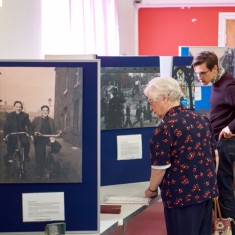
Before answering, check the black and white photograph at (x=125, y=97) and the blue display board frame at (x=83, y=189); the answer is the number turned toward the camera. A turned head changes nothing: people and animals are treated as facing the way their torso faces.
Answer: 2

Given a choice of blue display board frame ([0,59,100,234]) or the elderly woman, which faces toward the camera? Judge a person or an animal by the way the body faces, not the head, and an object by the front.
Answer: the blue display board frame

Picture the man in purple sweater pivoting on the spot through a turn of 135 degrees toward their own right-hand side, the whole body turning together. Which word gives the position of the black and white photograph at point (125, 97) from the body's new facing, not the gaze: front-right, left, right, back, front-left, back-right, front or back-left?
back-left

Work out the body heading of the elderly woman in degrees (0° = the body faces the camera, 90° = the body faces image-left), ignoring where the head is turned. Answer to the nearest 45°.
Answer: approximately 135°

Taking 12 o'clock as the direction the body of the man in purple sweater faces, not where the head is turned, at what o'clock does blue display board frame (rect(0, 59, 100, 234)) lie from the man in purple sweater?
The blue display board frame is roughly at 11 o'clock from the man in purple sweater.

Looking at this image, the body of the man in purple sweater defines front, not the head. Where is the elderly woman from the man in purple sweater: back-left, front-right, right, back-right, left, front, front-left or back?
front-left

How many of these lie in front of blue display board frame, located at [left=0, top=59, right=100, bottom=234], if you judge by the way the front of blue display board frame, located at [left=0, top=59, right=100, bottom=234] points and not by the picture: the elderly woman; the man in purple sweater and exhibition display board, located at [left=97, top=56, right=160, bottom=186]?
0

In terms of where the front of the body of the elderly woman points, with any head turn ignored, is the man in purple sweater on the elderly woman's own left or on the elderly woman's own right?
on the elderly woman's own right

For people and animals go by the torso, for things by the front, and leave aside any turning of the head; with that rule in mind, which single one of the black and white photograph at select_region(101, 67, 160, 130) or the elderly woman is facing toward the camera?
the black and white photograph

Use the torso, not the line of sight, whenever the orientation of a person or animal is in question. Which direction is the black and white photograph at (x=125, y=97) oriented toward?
toward the camera

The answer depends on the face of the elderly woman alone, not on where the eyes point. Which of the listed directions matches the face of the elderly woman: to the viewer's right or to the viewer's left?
to the viewer's left

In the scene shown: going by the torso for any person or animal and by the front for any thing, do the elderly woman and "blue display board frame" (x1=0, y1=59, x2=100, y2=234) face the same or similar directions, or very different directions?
very different directions

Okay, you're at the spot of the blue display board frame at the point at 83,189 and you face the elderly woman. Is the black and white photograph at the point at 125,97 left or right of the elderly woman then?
left

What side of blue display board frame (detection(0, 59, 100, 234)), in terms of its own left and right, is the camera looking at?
front

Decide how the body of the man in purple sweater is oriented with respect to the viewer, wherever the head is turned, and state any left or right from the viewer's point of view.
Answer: facing the viewer and to the left of the viewer
